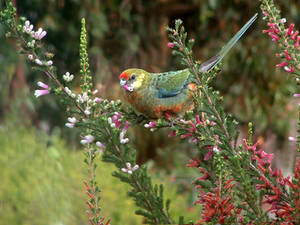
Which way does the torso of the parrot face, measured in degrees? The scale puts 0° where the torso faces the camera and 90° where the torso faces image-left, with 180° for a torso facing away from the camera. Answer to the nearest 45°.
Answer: approximately 90°
